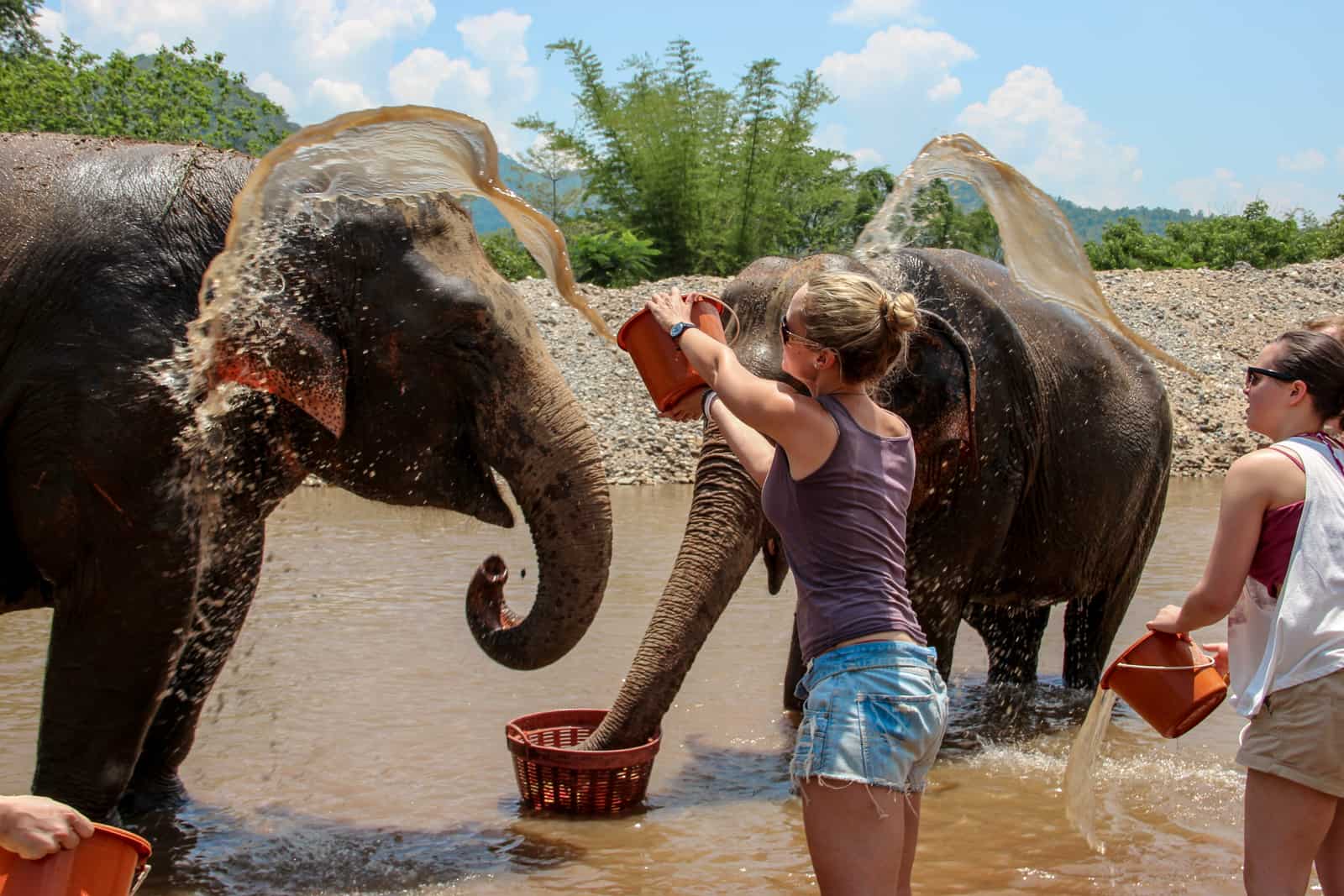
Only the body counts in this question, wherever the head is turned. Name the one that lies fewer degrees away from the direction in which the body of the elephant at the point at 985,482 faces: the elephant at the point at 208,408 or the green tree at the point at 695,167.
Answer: the elephant

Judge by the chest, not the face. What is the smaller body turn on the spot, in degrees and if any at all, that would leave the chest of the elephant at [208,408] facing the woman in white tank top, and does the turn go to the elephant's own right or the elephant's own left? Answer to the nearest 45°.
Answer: approximately 45° to the elephant's own right

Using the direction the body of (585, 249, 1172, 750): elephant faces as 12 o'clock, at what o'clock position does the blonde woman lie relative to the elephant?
The blonde woman is roughly at 11 o'clock from the elephant.

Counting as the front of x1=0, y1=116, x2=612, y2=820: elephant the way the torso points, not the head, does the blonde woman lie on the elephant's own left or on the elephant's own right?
on the elephant's own right

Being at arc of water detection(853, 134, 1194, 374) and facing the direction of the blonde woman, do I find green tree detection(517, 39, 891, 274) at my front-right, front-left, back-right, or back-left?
back-right

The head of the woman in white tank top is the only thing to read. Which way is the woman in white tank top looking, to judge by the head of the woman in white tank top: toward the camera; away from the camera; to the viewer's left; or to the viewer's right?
to the viewer's left

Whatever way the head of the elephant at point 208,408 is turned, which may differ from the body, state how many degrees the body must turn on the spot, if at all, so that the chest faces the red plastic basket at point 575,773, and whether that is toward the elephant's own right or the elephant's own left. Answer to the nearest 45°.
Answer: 0° — it already faces it

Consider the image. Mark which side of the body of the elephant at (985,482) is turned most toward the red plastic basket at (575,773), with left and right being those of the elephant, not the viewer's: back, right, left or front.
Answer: front

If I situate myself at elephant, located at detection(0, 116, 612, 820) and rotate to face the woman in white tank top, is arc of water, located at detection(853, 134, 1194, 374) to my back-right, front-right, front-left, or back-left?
front-left

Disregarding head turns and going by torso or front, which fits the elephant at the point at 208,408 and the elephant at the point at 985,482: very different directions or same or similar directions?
very different directions

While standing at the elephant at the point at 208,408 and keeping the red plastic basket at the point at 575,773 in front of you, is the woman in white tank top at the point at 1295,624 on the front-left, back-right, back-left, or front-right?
front-right

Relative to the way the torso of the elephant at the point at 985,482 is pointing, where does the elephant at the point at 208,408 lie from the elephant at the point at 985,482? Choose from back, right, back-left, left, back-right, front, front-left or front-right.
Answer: front

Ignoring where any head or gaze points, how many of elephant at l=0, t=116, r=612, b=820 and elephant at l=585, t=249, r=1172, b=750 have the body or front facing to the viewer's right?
1

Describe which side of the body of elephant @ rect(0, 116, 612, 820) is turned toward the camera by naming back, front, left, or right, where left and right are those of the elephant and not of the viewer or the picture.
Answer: right

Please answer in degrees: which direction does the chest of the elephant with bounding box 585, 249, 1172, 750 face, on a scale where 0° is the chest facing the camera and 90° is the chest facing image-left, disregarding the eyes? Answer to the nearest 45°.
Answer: approximately 45°
